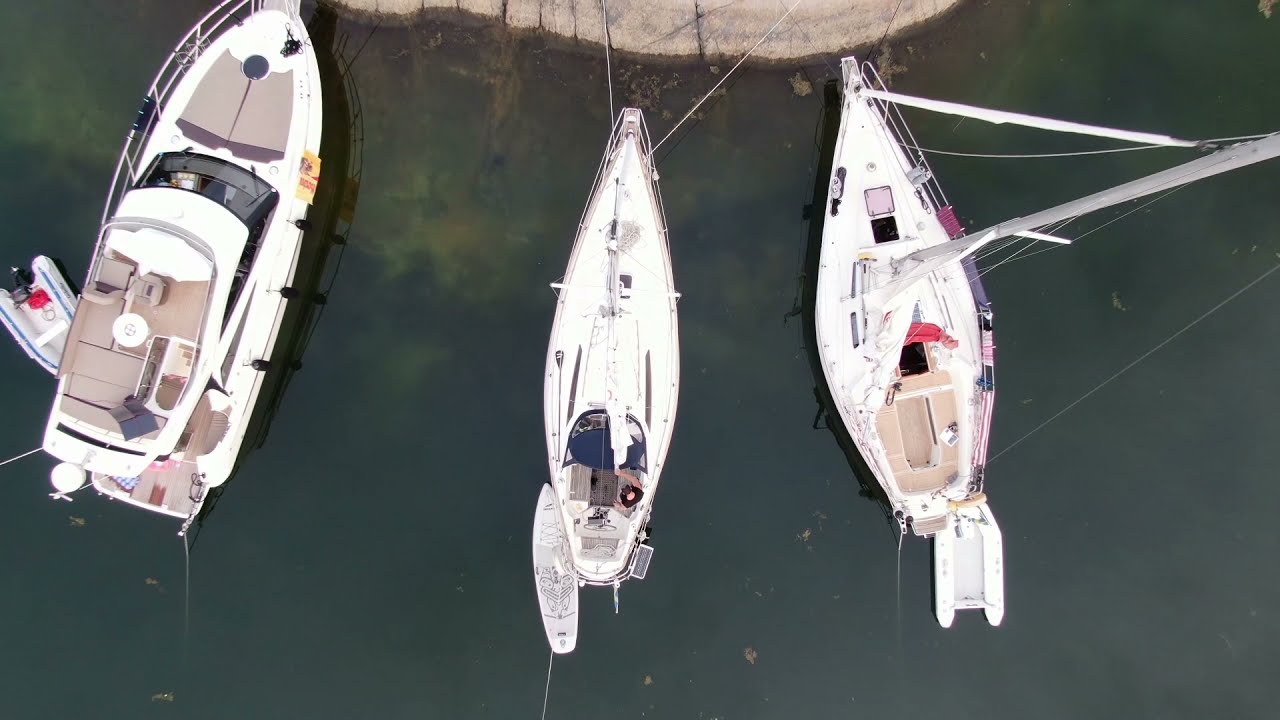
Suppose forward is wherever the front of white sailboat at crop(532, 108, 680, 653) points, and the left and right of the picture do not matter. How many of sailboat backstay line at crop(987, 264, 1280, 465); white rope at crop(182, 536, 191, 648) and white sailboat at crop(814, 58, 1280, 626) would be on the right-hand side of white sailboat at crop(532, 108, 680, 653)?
2

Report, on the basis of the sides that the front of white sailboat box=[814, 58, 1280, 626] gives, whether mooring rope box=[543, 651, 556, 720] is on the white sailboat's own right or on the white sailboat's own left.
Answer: on the white sailboat's own left

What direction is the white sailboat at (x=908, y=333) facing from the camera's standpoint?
away from the camera

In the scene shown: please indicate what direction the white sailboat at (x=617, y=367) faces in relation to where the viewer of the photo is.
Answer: facing away from the viewer
